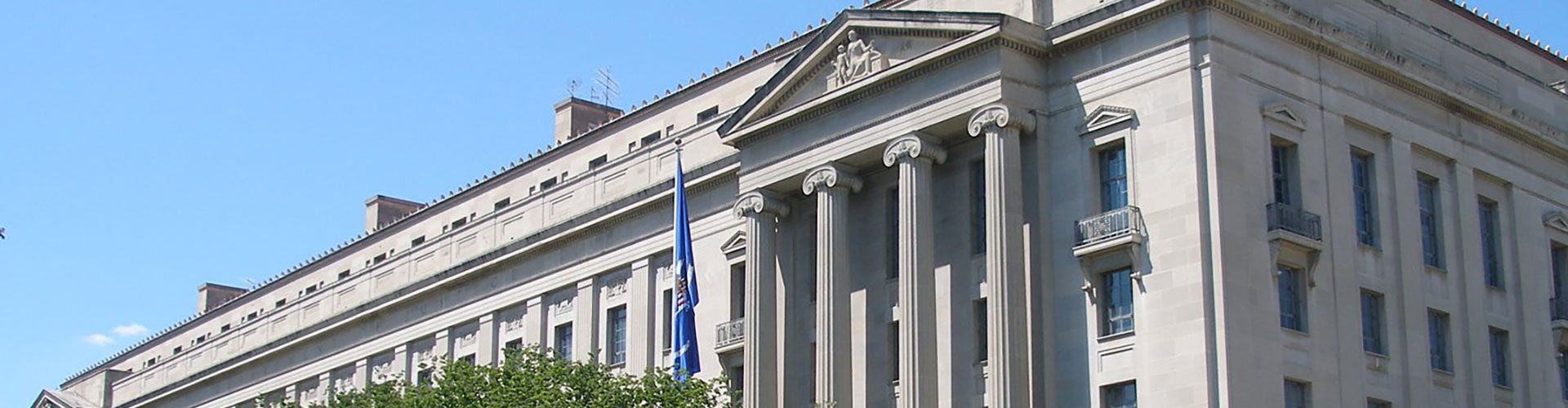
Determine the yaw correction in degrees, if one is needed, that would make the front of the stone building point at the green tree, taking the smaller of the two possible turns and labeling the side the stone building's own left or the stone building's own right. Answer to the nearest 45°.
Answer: approximately 45° to the stone building's own right
